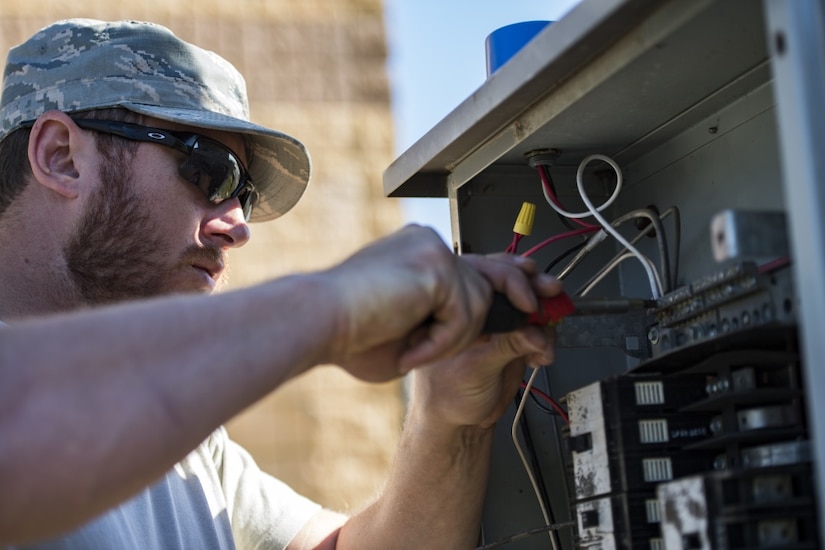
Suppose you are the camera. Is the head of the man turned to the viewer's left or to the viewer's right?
to the viewer's right

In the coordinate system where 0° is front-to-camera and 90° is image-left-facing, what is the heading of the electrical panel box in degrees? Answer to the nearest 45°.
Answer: approximately 45°
